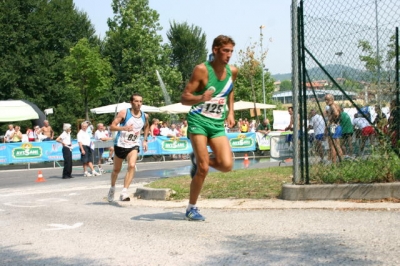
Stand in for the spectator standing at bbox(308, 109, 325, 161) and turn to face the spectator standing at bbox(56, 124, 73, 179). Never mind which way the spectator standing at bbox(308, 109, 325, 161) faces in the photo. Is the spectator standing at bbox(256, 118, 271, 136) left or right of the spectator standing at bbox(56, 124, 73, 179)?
right

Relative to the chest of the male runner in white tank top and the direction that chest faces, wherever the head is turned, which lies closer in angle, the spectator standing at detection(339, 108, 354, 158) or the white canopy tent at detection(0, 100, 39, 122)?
the spectator standing

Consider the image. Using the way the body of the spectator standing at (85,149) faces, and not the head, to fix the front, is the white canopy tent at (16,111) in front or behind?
behind

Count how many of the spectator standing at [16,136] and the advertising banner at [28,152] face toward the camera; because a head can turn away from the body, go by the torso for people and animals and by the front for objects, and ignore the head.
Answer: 2

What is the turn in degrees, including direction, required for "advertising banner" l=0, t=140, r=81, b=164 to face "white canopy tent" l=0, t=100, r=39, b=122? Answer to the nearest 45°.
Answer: approximately 180°

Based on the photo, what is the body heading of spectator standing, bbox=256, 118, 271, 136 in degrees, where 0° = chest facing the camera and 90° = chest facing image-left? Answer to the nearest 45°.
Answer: approximately 0°

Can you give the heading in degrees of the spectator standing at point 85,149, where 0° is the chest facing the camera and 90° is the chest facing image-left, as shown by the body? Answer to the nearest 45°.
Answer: approximately 315°

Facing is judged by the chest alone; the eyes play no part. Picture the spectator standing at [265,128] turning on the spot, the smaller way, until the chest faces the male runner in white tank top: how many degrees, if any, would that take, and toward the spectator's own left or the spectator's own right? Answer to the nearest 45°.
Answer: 0° — they already face them

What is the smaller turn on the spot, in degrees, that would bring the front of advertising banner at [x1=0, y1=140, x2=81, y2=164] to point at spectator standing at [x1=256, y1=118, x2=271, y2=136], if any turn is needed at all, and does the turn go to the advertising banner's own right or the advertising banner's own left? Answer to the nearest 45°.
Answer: approximately 90° to the advertising banner's own left

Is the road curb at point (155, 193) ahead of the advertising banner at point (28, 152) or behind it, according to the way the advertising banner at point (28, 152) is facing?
ahead
